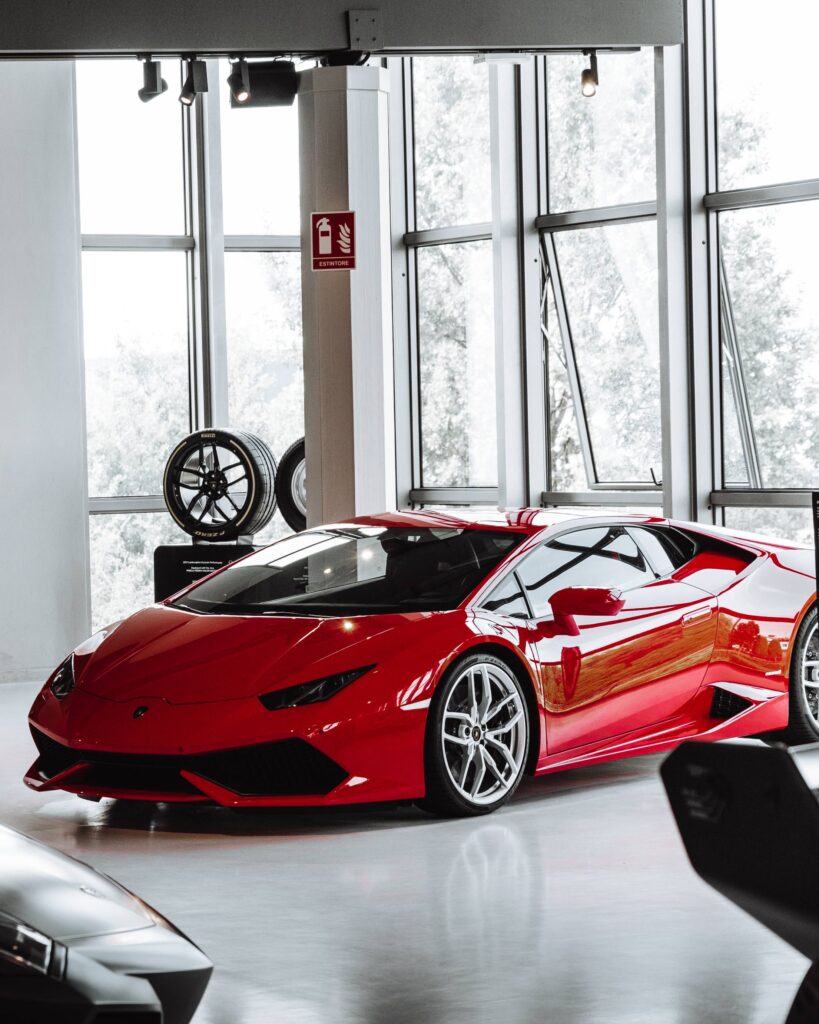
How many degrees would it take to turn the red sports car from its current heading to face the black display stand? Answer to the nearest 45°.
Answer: approximately 135° to its right

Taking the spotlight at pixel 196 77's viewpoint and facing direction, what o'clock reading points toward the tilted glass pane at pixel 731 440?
The tilted glass pane is roughly at 7 o'clock from the spotlight.

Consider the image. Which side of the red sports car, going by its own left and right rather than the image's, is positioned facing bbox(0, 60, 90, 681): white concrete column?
right

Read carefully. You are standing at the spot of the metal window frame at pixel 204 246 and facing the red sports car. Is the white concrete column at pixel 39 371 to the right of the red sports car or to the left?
right

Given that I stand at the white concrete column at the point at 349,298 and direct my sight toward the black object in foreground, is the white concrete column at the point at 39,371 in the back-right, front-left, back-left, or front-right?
back-right

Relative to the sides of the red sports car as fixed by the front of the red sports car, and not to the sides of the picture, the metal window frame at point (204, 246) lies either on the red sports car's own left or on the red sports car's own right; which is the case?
on the red sports car's own right

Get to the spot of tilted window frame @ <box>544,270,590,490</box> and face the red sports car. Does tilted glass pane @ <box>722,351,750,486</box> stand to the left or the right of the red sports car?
left

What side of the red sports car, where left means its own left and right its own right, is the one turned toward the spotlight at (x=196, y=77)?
right

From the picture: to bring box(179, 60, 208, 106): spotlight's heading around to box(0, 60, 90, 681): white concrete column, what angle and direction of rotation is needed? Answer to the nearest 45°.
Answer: approximately 90° to its right

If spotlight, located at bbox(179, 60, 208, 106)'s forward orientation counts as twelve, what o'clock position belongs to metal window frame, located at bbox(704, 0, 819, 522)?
The metal window frame is roughly at 7 o'clock from the spotlight.

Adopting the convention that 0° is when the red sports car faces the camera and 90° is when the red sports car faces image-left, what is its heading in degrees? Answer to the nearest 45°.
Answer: approximately 45°

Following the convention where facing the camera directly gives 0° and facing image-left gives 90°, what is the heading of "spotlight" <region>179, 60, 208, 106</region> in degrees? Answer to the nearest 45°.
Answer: approximately 45°
